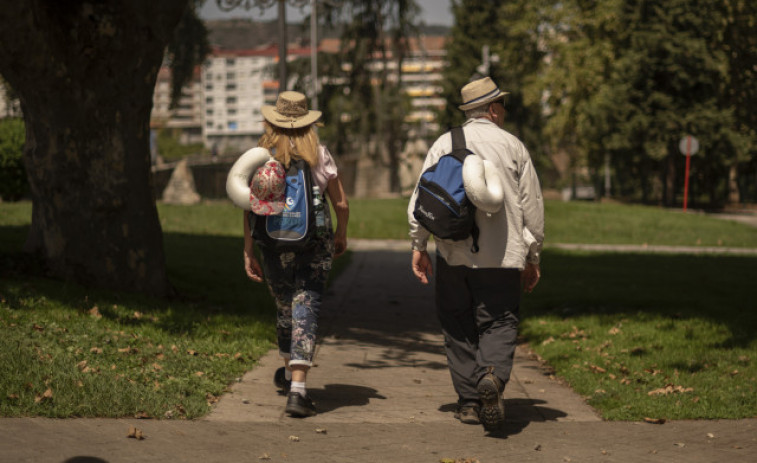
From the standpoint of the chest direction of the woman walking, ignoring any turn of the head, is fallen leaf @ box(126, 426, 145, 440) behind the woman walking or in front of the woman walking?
behind

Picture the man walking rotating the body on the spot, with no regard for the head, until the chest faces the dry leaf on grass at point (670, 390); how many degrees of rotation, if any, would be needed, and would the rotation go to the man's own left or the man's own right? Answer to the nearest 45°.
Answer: approximately 45° to the man's own right

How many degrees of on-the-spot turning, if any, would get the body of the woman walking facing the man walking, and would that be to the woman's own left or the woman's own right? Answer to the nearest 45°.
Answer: approximately 90° to the woman's own right

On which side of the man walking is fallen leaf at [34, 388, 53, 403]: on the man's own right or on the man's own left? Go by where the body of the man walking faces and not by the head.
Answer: on the man's own left

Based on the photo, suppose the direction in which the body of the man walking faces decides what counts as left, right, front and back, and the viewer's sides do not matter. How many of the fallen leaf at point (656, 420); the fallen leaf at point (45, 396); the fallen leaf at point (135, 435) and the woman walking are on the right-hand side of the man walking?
1

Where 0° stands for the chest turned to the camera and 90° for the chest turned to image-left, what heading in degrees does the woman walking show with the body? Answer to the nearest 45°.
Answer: approximately 180°

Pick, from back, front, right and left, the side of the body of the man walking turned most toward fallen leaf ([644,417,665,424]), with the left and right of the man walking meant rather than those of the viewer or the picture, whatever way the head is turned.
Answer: right

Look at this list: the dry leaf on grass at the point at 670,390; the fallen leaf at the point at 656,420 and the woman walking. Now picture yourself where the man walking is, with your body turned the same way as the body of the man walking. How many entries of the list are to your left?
1

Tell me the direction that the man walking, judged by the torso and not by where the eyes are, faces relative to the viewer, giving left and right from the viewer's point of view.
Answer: facing away from the viewer

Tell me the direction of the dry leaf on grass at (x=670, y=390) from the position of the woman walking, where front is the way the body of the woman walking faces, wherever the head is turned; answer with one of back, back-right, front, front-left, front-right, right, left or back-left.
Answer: right

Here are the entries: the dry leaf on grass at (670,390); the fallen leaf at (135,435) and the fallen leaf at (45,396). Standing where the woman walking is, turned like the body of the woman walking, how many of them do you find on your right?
1

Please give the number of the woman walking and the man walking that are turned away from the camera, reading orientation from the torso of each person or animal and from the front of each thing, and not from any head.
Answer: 2

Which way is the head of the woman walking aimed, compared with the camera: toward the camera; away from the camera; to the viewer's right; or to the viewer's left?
away from the camera

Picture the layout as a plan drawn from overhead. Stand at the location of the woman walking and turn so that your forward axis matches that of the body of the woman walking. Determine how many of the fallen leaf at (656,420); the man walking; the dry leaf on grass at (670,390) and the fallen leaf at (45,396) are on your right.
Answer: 3
